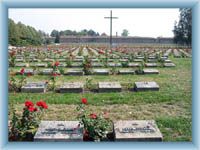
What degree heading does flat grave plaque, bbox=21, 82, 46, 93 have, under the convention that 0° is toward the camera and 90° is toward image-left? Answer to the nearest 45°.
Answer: approximately 0°

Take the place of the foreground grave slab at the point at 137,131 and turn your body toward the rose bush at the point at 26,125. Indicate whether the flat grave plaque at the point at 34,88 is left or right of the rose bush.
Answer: right

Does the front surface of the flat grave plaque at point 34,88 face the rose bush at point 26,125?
yes

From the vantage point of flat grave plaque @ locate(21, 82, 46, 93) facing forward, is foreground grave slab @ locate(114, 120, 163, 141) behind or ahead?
ahead

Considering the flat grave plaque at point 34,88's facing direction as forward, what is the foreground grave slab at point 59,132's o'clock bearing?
The foreground grave slab is roughly at 12 o'clock from the flat grave plaque.
